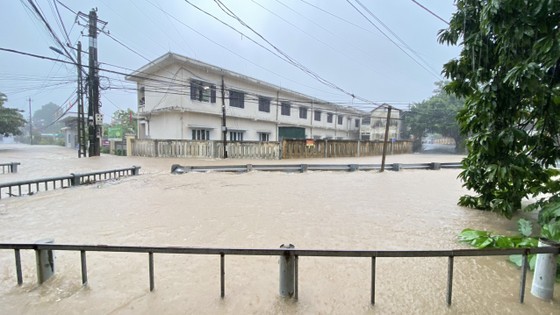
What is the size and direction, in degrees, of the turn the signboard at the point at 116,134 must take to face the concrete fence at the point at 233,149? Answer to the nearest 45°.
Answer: approximately 45° to its left

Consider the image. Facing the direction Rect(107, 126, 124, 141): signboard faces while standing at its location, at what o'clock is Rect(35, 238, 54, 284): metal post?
The metal post is roughly at 12 o'clock from the signboard.

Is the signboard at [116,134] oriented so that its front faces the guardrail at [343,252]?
yes

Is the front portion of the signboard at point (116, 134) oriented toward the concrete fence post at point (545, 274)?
yes

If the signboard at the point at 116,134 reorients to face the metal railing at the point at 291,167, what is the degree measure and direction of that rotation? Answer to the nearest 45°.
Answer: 0° — it already faces it

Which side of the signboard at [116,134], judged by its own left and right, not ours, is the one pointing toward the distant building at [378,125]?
left

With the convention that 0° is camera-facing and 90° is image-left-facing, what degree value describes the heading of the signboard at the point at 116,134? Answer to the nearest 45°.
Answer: approximately 0°
